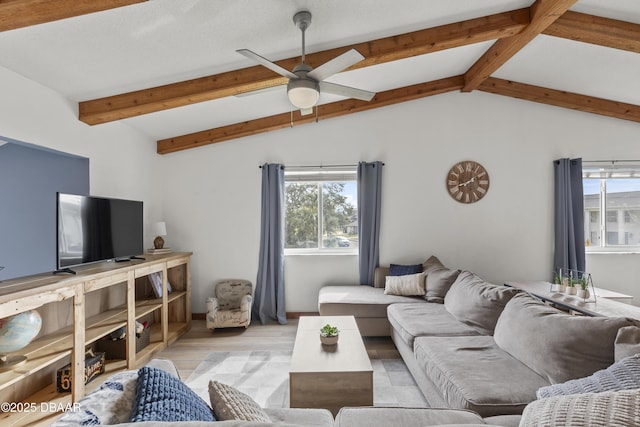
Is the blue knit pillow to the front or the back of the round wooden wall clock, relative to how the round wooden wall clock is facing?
to the front

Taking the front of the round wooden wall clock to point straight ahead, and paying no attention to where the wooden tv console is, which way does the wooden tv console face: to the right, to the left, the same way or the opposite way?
to the left

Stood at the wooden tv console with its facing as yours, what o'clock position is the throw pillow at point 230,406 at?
The throw pillow is roughly at 1 o'clock from the wooden tv console.

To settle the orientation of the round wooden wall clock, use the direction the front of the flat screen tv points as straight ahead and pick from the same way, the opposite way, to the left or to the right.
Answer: to the right

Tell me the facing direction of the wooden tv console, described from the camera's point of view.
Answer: facing the viewer and to the right of the viewer

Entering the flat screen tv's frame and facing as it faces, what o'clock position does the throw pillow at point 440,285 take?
The throw pillow is roughly at 11 o'clock from the flat screen tv.

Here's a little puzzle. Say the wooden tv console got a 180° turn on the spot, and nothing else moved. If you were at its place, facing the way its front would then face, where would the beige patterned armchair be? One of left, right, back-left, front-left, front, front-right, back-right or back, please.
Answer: right

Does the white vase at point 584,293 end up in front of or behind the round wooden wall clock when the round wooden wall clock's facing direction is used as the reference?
in front

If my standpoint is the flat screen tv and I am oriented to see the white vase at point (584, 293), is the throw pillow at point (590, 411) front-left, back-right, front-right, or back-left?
front-right

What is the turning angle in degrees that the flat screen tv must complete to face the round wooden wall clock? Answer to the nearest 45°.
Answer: approximately 45° to its left

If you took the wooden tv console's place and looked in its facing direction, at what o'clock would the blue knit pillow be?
The blue knit pillow is roughly at 1 o'clock from the wooden tv console.

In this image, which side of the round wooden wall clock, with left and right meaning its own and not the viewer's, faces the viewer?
front

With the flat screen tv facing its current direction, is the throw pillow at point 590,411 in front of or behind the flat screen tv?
in front

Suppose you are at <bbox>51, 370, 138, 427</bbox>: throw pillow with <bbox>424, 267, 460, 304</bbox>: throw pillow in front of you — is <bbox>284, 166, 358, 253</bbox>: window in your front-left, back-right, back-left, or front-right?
front-left

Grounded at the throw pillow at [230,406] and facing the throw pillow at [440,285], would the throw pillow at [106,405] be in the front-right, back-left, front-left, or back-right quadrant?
back-left
